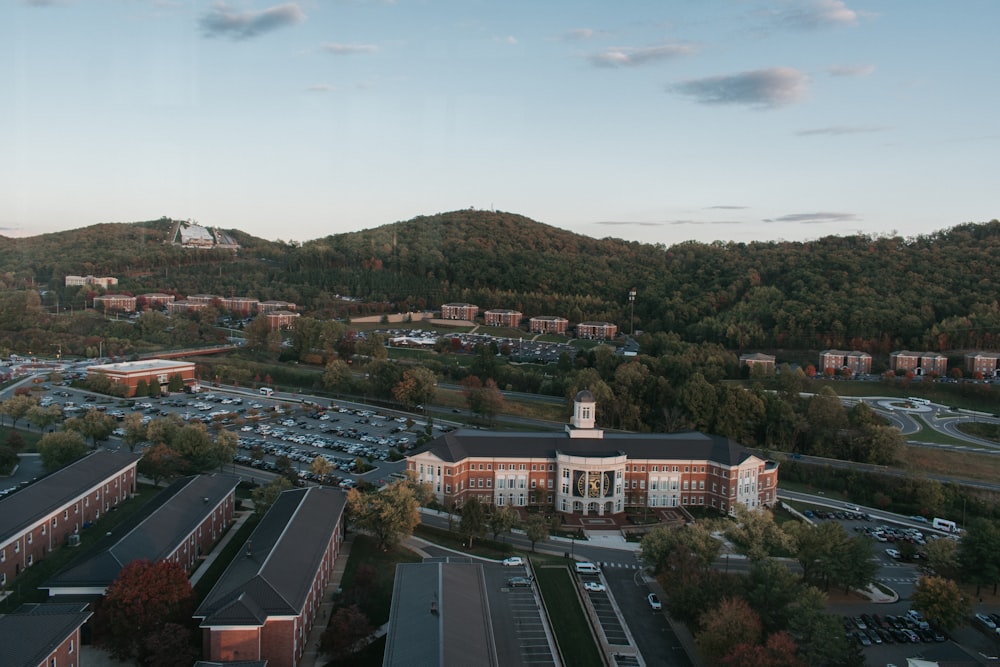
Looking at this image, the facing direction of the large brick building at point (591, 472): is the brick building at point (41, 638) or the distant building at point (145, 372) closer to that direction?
the brick building

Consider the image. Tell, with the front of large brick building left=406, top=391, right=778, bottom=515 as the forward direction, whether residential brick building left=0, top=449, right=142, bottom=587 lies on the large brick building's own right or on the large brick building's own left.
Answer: on the large brick building's own right

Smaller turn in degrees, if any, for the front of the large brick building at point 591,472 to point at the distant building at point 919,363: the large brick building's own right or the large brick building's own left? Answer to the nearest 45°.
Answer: approximately 135° to the large brick building's own left

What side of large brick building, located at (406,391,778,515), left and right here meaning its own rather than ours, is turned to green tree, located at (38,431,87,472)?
right

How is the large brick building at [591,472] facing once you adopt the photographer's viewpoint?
facing the viewer

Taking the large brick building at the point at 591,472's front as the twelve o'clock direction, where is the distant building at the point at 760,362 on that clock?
The distant building is roughly at 7 o'clock from the large brick building.

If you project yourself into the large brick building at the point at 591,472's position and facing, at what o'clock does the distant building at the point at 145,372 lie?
The distant building is roughly at 4 o'clock from the large brick building.

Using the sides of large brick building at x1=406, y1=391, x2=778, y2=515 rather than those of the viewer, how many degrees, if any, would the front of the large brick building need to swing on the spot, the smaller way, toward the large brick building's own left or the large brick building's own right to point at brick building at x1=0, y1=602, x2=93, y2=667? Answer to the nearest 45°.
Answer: approximately 45° to the large brick building's own right

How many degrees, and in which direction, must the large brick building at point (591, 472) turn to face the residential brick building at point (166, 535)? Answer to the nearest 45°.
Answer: approximately 45° to its right

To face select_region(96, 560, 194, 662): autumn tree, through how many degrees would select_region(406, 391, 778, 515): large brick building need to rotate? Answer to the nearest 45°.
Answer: approximately 45° to its right

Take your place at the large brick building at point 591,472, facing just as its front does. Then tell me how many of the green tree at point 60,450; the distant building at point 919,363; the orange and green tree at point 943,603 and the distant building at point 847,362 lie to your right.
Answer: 1

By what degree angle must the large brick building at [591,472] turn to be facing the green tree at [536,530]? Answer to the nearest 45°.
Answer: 0° — it already faces it

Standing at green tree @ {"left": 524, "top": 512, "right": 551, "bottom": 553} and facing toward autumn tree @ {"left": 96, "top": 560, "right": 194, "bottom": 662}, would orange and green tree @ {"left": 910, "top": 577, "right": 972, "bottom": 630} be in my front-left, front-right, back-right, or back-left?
back-left

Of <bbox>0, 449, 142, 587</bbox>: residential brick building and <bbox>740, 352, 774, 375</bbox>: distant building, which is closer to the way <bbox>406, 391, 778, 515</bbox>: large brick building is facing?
the residential brick building

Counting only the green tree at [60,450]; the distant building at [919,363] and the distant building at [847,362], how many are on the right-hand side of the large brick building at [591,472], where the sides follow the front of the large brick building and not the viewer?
1

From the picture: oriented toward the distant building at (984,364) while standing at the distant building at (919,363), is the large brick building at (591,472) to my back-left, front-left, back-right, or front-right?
back-right

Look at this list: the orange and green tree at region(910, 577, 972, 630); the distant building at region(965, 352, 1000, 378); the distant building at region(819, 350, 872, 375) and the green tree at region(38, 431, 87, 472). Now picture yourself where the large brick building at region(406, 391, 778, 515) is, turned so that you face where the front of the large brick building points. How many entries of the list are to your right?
1
